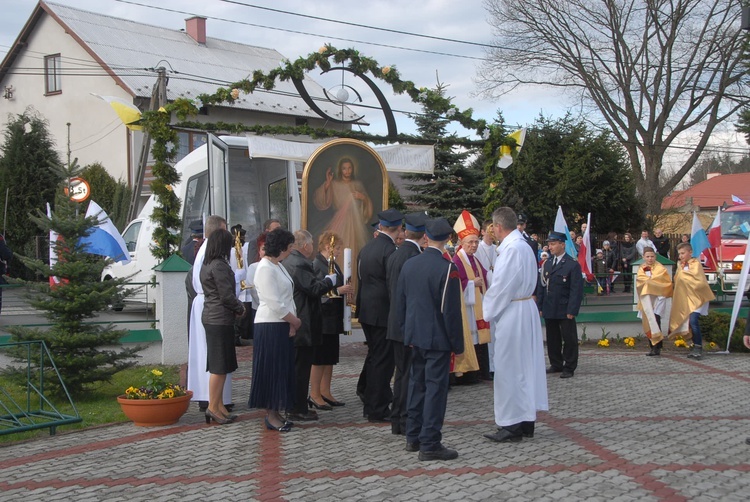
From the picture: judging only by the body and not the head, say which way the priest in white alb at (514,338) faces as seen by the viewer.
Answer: to the viewer's left

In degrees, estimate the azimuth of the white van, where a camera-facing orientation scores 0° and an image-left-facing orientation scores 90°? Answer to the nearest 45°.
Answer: approximately 135°

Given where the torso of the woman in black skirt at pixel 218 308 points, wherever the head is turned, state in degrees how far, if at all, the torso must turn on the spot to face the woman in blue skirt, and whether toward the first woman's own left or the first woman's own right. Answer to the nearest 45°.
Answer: approximately 45° to the first woman's own right

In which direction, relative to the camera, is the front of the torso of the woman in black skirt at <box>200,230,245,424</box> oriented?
to the viewer's right

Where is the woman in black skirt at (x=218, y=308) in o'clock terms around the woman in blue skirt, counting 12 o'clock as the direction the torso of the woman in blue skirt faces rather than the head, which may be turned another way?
The woman in black skirt is roughly at 7 o'clock from the woman in blue skirt.

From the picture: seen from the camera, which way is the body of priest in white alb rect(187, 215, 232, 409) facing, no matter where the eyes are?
to the viewer's right

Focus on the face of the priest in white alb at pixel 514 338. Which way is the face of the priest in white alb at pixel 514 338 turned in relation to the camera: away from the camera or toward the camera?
away from the camera

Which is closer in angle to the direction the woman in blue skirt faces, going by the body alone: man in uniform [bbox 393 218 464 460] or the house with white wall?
the man in uniform

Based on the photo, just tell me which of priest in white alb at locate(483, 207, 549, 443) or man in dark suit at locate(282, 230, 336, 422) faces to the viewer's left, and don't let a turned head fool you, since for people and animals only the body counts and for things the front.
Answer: the priest in white alb
